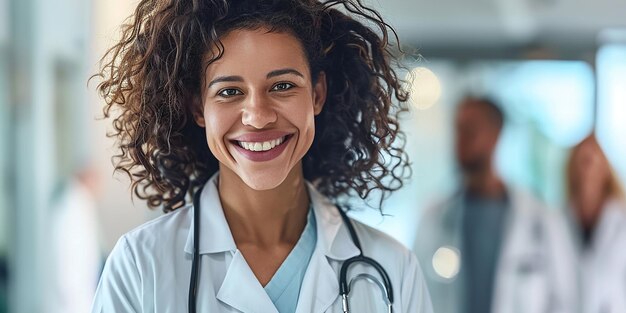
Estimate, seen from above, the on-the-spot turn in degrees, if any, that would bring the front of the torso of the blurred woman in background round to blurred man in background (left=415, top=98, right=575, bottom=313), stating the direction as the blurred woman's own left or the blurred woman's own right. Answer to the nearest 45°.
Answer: approximately 45° to the blurred woman's own right

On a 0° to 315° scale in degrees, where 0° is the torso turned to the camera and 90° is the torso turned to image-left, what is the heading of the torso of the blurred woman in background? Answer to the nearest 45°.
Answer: approximately 45°

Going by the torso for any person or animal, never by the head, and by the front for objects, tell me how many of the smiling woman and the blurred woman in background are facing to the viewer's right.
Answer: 0

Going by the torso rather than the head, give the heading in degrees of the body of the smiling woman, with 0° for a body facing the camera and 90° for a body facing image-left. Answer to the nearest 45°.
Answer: approximately 0°
